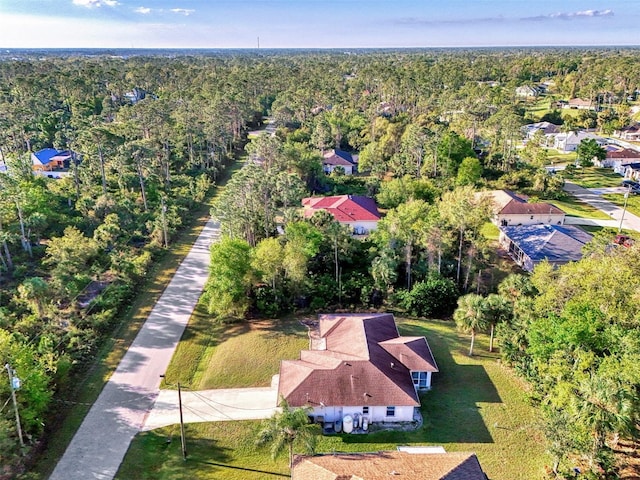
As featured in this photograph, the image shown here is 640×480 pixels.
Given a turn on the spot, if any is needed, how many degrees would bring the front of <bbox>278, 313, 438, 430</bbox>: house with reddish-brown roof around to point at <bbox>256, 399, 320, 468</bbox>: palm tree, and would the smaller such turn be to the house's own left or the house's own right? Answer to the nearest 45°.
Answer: approximately 45° to the house's own left

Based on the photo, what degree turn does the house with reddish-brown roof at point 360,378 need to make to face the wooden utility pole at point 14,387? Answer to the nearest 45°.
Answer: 0° — it already faces it

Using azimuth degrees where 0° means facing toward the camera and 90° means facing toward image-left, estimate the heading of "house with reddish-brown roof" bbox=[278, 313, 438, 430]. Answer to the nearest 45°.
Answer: approximately 90°

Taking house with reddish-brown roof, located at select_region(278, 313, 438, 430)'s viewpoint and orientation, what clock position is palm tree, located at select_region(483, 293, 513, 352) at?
The palm tree is roughly at 5 o'clock from the house with reddish-brown roof.

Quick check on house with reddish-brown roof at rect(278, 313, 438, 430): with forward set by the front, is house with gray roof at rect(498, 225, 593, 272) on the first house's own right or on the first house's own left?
on the first house's own right

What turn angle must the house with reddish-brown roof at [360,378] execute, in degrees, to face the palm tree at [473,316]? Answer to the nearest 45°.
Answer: approximately 135° to its right

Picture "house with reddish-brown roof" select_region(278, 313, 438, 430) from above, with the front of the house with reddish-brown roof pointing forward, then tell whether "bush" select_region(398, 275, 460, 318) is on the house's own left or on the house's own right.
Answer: on the house's own right

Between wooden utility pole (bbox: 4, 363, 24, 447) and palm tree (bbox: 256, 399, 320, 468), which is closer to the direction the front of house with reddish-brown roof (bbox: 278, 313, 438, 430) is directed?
the wooden utility pole
